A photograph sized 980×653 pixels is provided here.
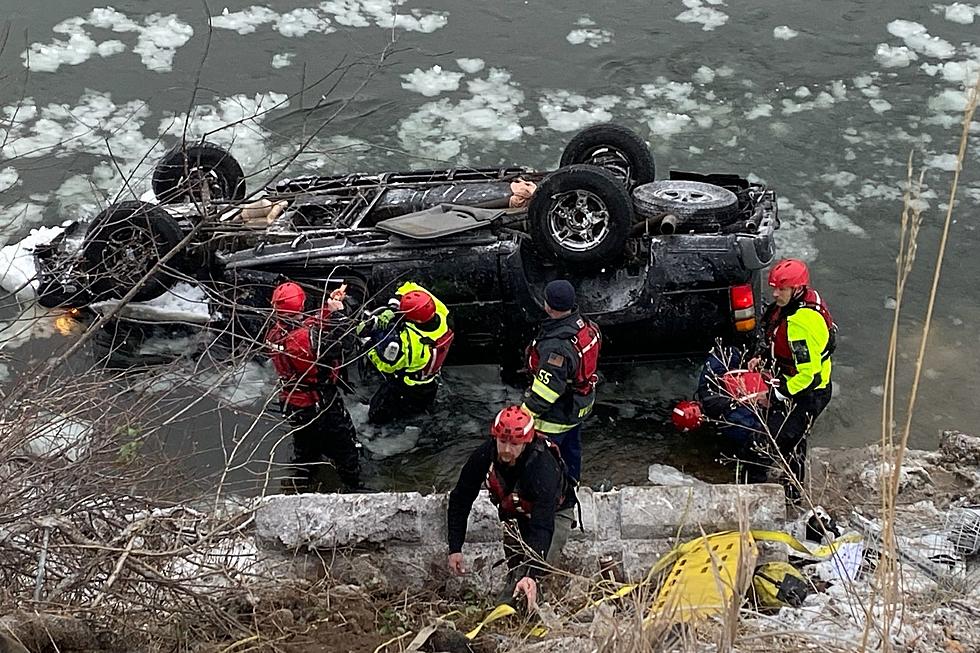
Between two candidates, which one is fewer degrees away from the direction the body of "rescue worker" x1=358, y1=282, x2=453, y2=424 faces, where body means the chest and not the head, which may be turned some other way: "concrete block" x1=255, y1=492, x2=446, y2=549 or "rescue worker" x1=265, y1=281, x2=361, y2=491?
the rescue worker

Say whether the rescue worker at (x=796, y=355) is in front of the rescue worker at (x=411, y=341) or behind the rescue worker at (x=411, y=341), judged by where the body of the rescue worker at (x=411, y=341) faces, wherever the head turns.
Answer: behind
